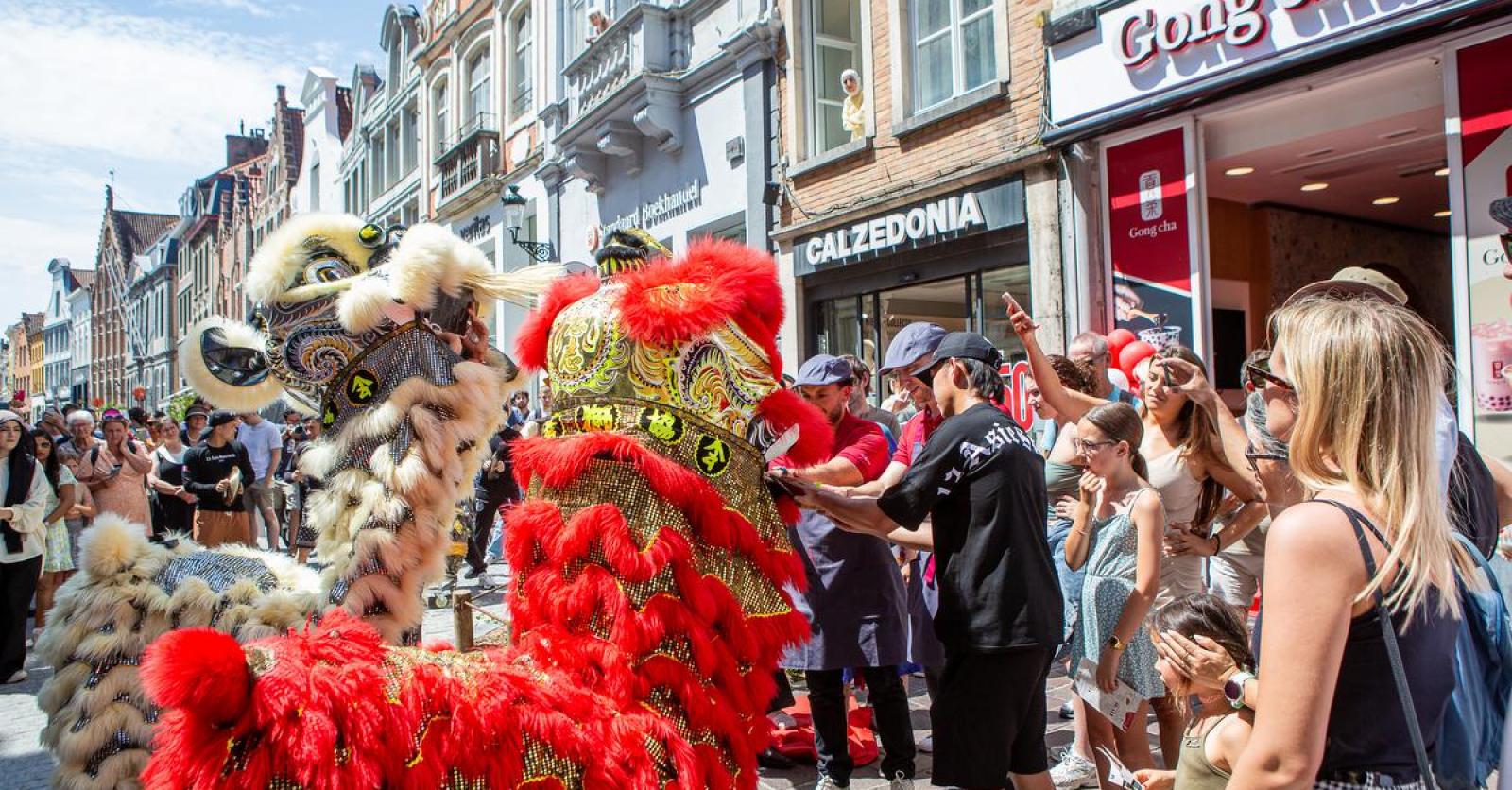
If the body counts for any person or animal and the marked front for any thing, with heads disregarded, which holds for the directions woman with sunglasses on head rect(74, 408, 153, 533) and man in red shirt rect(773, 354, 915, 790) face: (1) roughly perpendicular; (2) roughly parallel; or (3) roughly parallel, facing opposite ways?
roughly perpendicular

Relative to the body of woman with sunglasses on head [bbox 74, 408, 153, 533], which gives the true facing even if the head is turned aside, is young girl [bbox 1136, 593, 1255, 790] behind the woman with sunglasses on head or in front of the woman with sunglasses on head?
in front

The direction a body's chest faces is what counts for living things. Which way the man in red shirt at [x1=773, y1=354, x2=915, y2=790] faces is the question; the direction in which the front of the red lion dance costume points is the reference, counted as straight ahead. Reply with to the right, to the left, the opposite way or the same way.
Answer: the opposite way

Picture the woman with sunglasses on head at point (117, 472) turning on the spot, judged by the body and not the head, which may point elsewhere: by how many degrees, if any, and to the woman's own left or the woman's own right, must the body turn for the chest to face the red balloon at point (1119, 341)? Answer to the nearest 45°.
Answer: approximately 45° to the woman's own left

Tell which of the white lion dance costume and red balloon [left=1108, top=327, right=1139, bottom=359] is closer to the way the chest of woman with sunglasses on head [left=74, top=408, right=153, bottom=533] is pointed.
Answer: the white lion dance costume

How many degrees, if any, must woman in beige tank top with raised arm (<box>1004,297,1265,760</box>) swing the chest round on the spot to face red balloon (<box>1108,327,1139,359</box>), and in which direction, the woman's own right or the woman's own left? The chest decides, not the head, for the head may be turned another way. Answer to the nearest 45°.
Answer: approximately 135° to the woman's own right

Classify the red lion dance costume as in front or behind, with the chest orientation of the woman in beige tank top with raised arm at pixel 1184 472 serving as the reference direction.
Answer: in front

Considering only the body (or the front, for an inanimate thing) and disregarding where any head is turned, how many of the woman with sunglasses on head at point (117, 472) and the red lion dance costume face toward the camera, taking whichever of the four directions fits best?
1

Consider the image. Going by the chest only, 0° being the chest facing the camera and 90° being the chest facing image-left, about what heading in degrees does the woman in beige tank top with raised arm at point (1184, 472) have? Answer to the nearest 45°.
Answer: approximately 45°

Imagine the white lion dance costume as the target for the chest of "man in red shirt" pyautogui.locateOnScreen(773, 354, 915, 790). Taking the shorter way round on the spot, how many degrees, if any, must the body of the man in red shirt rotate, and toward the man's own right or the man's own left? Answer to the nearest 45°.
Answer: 0° — they already face it

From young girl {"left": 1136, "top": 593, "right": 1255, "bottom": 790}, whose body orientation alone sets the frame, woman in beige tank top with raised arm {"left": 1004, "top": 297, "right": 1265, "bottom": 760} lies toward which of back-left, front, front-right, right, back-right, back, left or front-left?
back-right

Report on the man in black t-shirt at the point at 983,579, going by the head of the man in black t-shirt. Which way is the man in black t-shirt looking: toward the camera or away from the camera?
away from the camera

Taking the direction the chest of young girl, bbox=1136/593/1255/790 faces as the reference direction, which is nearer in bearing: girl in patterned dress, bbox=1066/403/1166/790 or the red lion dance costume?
the red lion dance costume

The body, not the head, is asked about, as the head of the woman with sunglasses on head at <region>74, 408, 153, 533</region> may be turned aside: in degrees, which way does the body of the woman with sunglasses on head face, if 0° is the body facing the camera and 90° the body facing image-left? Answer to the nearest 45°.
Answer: approximately 0°

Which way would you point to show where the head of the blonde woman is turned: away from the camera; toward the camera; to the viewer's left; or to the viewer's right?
to the viewer's left

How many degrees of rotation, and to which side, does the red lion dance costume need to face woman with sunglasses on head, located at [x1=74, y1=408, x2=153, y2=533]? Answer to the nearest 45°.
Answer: approximately 90° to its left
